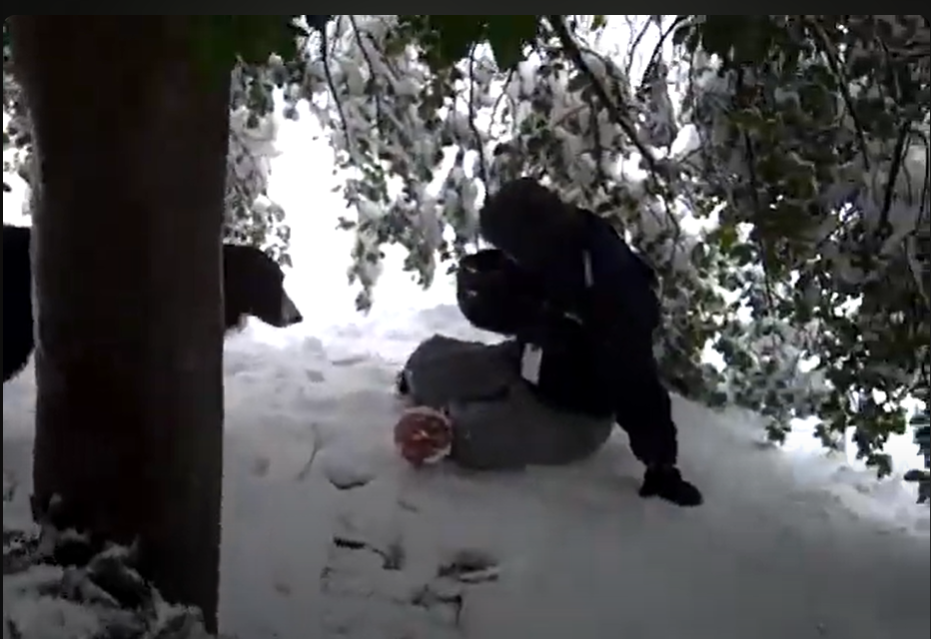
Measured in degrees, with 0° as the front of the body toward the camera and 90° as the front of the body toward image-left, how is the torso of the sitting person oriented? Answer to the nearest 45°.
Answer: approximately 90°

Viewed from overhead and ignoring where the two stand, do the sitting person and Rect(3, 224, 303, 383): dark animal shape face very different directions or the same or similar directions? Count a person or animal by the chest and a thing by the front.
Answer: very different directions

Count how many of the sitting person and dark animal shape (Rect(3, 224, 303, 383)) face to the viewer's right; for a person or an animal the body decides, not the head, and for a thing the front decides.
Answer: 1

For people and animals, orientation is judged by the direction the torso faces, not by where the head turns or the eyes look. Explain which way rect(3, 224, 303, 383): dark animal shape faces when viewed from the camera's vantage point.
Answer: facing to the right of the viewer
